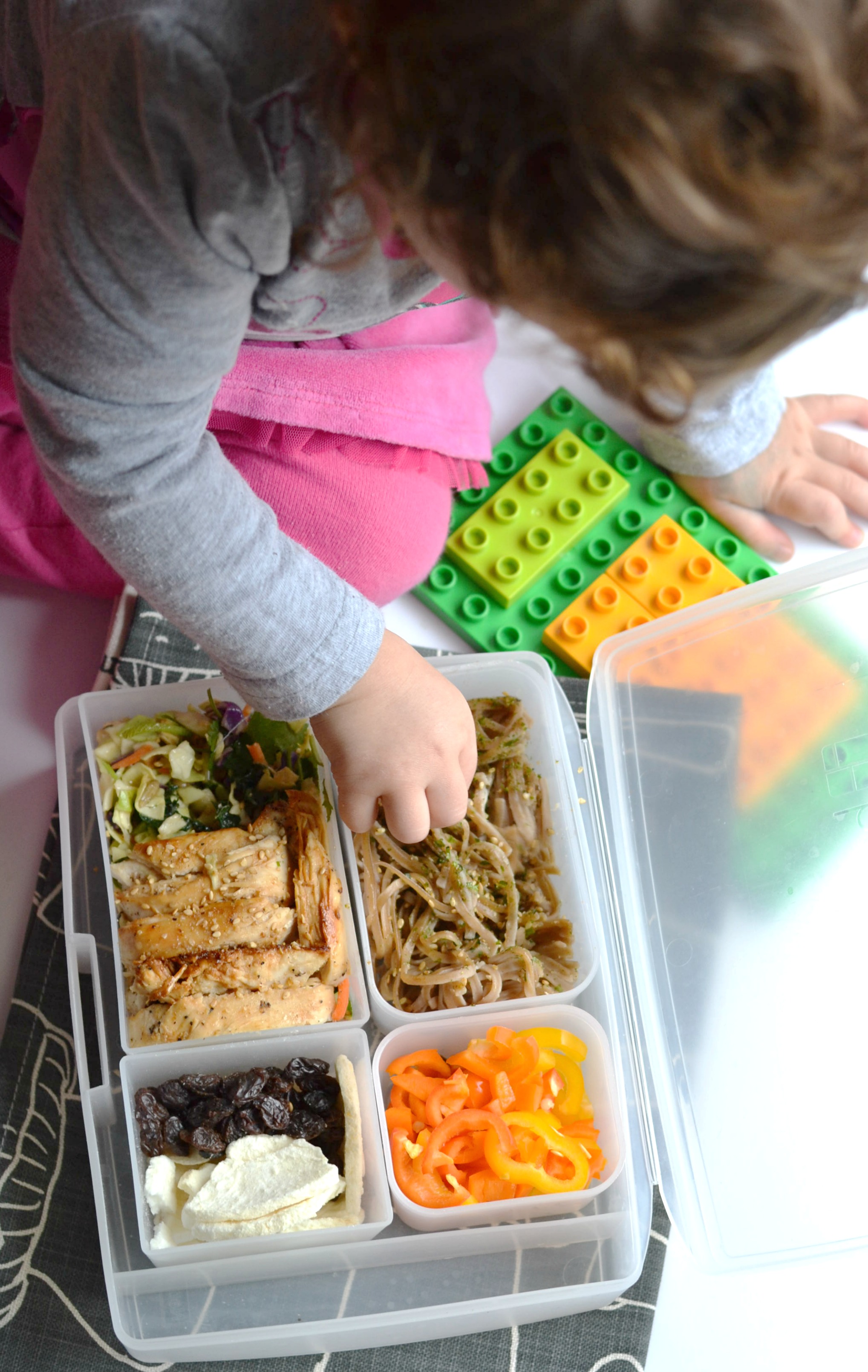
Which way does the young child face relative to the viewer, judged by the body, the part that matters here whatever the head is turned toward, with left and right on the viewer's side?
facing the viewer and to the right of the viewer

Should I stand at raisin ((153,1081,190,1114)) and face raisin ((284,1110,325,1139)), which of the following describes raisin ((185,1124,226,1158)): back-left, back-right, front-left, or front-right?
front-right

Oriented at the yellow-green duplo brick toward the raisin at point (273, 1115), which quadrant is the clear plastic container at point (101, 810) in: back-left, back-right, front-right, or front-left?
front-right

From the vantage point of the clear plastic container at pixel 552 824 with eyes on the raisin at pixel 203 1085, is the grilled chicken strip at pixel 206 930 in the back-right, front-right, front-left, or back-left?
front-right
